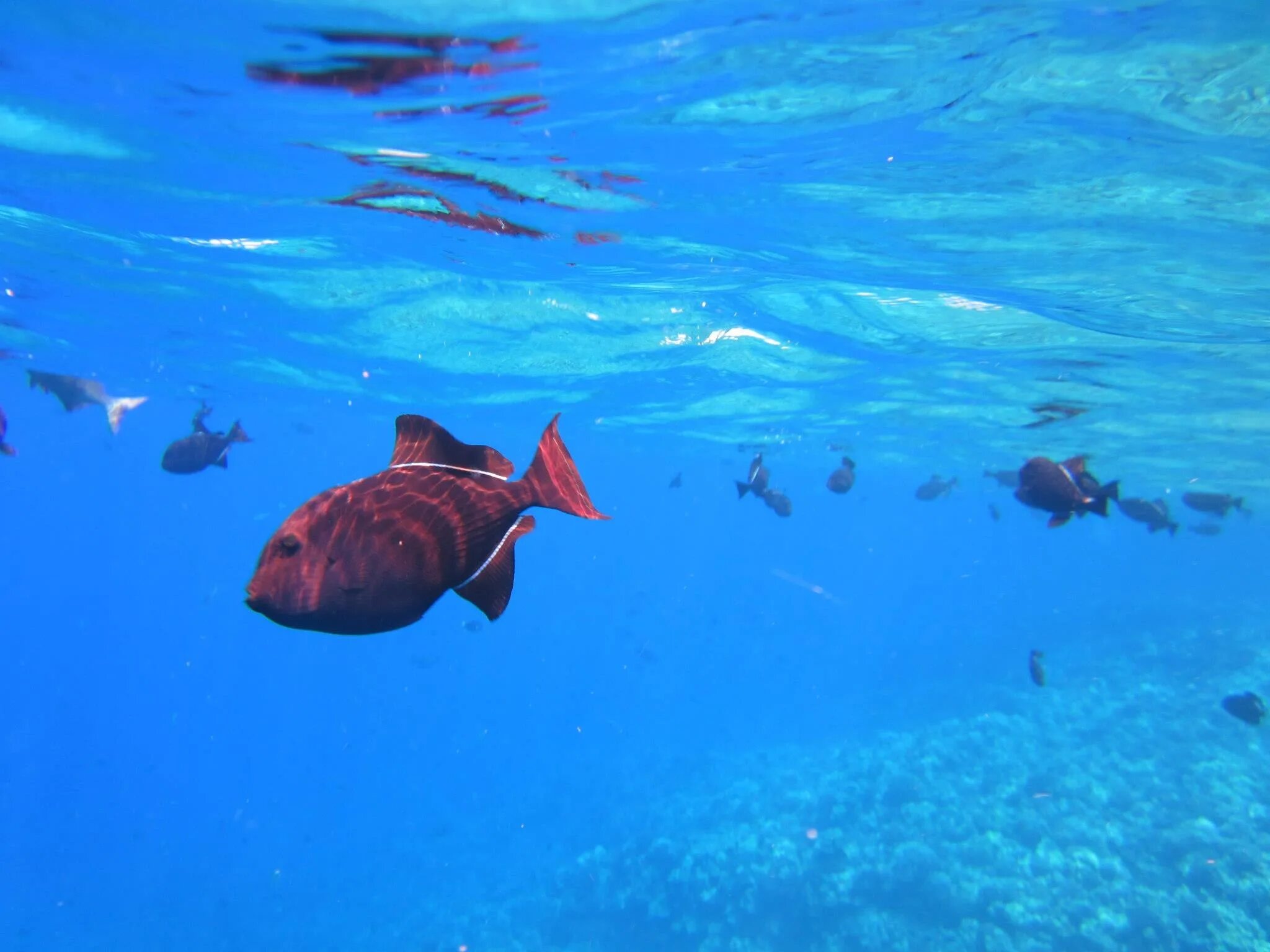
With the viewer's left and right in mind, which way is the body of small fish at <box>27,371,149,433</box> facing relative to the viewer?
facing to the left of the viewer

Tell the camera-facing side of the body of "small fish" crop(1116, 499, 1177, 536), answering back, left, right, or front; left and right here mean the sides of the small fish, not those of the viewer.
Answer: left

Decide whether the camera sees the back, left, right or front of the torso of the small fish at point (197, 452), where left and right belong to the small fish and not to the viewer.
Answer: left

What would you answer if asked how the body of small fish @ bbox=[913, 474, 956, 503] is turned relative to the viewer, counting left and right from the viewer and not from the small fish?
facing to the left of the viewer

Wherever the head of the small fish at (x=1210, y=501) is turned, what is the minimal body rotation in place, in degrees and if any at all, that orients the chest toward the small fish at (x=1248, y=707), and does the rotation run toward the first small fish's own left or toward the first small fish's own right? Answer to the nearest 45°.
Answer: approximately 90° to the first small fish's own left

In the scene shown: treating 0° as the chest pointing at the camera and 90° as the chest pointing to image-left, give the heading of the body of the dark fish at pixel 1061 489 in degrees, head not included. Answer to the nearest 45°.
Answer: approximately 90°

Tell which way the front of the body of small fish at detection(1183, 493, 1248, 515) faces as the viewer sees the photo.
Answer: to the viewer's left

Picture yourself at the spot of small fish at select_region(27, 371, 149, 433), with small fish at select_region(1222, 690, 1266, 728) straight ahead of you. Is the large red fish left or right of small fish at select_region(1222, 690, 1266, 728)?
right
